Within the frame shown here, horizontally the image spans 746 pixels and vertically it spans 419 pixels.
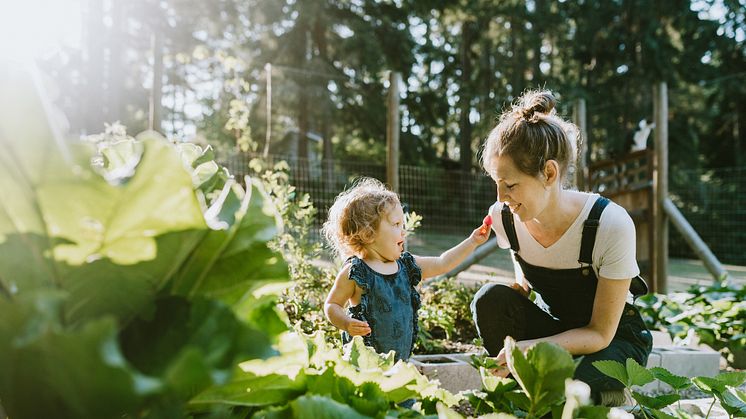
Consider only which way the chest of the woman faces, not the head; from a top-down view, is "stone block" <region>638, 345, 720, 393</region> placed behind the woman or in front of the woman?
behind

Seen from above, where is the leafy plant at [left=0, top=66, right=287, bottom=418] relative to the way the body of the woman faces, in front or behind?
in front

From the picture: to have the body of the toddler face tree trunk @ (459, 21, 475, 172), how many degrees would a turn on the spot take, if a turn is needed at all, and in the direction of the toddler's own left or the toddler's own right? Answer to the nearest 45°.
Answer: approximately 135° to the toddler's own left

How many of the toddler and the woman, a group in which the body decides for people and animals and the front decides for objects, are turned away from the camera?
0

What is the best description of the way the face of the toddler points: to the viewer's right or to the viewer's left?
to the viewer's right

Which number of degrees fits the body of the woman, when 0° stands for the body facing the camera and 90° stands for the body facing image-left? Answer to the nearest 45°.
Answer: approximately 45°

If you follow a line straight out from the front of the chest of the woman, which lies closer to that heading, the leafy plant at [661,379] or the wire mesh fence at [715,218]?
the leafy plant

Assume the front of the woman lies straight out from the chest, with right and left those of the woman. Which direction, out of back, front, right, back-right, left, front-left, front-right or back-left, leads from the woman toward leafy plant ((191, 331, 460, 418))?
front-left

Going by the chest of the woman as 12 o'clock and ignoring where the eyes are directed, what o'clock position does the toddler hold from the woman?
The toddler is roughly at 2 o'clock from the woman.
